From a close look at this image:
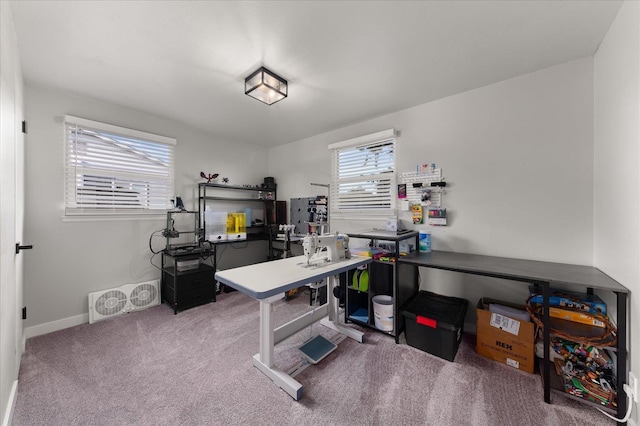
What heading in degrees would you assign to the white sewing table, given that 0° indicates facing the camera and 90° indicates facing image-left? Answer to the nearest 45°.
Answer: approximately 315°

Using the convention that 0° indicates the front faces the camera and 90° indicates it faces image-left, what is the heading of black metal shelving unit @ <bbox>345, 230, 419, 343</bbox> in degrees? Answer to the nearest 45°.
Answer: approximately 45°

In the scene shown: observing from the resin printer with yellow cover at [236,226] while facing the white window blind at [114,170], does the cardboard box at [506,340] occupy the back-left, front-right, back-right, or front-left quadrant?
back-left

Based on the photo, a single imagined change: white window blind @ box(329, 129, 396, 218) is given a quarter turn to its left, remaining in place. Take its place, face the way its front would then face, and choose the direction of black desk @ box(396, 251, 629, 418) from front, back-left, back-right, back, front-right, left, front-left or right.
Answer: front

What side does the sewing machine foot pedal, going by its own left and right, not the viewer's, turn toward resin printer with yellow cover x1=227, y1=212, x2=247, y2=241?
back
